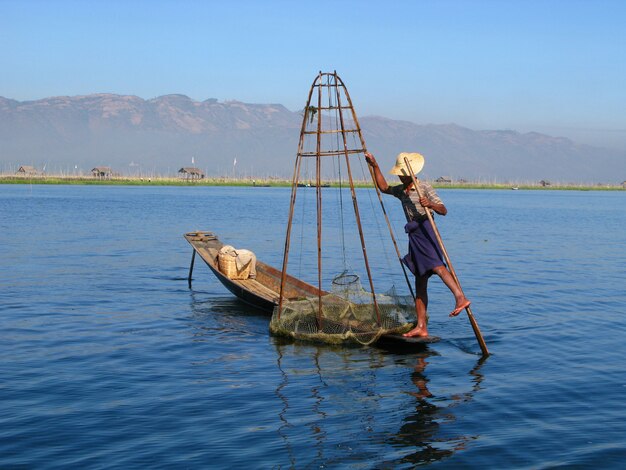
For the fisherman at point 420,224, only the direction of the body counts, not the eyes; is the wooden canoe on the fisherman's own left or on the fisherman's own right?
on the fisherman's own right

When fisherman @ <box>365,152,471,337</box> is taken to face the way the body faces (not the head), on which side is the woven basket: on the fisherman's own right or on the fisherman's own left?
on the fisherman's own right

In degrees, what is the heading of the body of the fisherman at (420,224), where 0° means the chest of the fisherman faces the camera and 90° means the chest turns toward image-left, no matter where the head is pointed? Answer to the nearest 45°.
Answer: approximately 45°

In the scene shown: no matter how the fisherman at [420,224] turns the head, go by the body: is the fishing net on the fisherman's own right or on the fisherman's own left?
on the fisherman's own right
